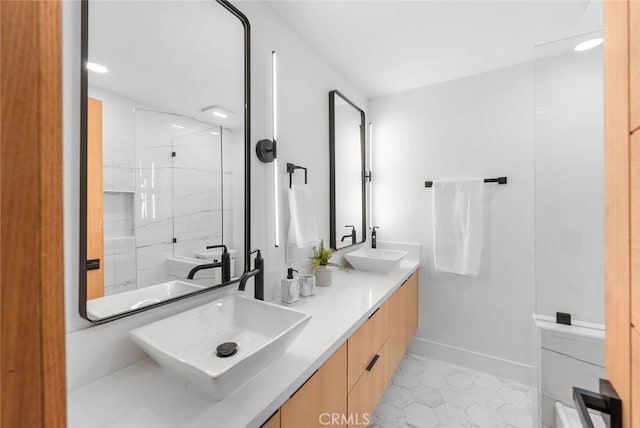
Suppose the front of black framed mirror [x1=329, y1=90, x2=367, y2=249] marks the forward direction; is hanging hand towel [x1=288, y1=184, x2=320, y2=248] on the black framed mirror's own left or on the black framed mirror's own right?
on the black framed mirror's own right

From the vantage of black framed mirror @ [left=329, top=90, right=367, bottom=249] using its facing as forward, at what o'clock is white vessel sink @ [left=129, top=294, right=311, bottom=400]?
The white vessel sink is roughly at 2 o'clock from the black framed mirror.

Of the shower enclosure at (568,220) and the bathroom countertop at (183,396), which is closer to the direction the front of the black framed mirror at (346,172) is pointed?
the shower enclosure

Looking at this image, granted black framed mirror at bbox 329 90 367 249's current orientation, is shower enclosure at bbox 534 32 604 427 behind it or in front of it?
in front

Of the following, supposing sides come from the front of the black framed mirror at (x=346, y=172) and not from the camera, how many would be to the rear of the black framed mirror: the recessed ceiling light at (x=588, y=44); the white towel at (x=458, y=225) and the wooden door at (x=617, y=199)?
0

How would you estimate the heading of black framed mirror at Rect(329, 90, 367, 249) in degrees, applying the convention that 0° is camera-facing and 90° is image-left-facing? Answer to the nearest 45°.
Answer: approximately 315°

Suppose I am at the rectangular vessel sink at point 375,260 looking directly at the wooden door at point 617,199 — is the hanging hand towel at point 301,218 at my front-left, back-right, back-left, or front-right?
front-right

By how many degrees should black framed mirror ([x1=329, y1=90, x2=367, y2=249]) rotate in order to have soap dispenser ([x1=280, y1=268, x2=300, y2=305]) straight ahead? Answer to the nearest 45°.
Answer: approximately 45° to its right

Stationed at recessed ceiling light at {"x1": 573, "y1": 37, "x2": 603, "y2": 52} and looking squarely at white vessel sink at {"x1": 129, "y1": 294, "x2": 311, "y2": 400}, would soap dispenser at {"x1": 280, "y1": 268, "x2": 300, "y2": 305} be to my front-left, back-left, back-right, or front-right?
front-right

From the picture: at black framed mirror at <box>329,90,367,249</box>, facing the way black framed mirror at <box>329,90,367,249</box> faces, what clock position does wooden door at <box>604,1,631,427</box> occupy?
The wooden door is roughly at 1 o'clock from the black framed mirror.

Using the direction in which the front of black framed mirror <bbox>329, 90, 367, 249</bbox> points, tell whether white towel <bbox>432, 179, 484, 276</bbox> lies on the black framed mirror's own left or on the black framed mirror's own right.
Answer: on the black framed mirror's own left
